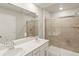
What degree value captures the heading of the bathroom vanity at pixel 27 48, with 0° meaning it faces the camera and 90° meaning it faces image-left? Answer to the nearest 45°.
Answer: approximately 315°
